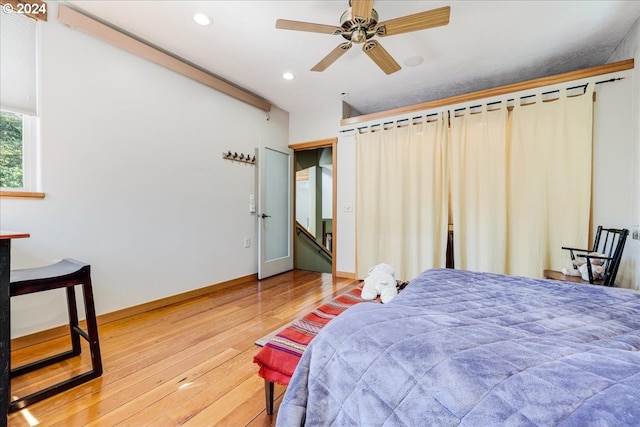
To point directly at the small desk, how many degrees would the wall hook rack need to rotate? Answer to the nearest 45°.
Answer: approximately 90° to its right

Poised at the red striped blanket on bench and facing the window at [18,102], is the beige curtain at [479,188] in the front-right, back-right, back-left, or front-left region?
back-right

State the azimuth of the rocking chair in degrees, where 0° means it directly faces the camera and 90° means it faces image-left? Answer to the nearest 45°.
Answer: approximately 45°

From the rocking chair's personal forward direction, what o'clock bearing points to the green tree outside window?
The green tree outside window is roughly at 12 o'clock from the rocking chair.

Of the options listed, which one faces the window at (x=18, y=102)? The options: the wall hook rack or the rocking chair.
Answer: the rocking chair

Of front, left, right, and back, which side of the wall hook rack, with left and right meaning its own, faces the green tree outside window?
right

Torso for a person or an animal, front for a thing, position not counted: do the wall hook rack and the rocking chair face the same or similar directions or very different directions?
very different directions

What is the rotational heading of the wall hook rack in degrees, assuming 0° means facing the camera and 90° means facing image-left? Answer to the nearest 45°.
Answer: approximately 315°

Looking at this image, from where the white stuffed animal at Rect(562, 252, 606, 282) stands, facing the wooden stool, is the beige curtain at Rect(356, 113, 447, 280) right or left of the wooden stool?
right

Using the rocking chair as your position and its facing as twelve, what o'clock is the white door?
The white door is roughly at 1 o'clock from the rocking chair.

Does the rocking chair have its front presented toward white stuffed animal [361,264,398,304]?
yes
